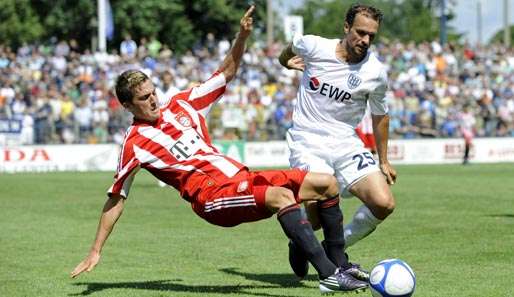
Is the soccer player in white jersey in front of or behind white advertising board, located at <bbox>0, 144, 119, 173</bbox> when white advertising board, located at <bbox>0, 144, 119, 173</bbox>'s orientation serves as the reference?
in front

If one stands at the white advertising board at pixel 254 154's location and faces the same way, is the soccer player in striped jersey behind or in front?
in front

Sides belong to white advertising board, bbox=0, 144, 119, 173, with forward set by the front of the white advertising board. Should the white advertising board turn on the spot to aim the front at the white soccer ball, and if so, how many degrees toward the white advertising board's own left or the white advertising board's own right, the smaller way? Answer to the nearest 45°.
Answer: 0° — it already faces it

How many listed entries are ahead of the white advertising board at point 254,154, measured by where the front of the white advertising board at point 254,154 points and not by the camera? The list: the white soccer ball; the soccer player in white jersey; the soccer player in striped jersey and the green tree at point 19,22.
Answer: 3

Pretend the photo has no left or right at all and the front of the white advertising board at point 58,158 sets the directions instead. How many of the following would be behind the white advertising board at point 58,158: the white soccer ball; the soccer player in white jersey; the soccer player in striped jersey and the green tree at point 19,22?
1

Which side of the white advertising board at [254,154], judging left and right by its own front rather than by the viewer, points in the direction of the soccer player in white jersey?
front

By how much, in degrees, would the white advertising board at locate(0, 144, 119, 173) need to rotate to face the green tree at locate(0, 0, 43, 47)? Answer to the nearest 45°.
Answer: approximately 180°

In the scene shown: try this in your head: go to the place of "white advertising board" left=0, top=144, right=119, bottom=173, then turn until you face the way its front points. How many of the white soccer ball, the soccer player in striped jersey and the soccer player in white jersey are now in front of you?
3

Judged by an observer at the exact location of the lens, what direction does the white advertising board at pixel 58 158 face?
facing the viewer
